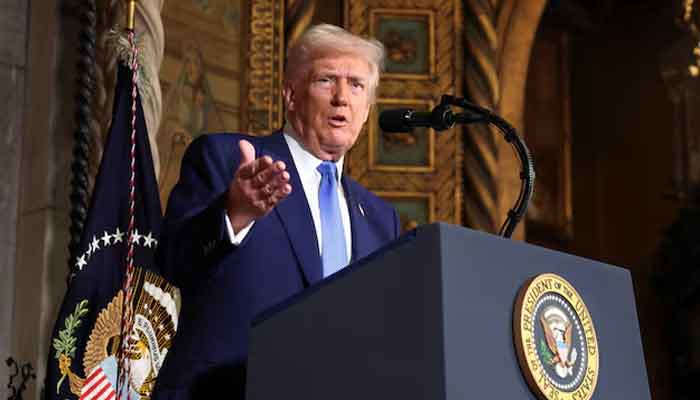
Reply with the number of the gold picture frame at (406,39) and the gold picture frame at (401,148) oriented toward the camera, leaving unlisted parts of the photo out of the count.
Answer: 2

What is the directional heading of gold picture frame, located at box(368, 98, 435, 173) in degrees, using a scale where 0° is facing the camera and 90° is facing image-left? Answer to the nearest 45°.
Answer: approximately 0°

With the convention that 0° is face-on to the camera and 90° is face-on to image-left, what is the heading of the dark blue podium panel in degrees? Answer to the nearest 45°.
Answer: approximately 315°

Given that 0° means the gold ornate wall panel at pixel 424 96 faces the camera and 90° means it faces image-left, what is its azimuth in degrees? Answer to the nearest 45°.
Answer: approximately 0°
